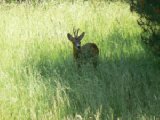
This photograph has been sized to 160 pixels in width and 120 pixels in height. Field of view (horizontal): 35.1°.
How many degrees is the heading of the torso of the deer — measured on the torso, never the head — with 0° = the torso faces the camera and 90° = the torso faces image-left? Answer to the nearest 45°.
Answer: approximately 45°
